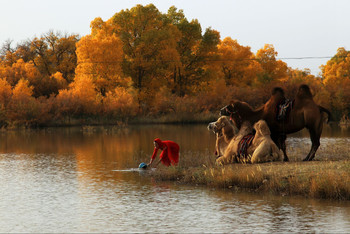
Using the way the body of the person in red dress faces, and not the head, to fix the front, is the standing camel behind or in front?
behind

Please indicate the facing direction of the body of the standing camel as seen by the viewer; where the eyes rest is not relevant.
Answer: to the viewer's left

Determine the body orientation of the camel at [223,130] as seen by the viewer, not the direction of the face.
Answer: to the viewer's left

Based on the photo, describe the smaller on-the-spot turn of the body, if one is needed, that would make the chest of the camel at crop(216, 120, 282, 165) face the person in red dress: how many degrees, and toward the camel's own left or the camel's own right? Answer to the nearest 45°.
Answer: approximately 45° to the camel's own right

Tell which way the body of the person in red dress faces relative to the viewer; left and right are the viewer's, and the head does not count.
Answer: facing to the left of the viewer

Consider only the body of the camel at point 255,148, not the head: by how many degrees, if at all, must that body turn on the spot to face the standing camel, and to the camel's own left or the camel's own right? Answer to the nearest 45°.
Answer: approximately 135° to the camel's own right

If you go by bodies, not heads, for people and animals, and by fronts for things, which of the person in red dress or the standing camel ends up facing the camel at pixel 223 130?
the standing camel

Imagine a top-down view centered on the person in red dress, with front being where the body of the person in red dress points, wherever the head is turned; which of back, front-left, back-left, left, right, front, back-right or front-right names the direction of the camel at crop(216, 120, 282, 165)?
back-left

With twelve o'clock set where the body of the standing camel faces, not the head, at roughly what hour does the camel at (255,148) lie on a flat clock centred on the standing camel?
The camel is roughly at 11 o'clock from the standing camel.

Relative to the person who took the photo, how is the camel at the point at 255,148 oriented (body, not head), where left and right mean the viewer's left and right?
facing to the left of the viewer
